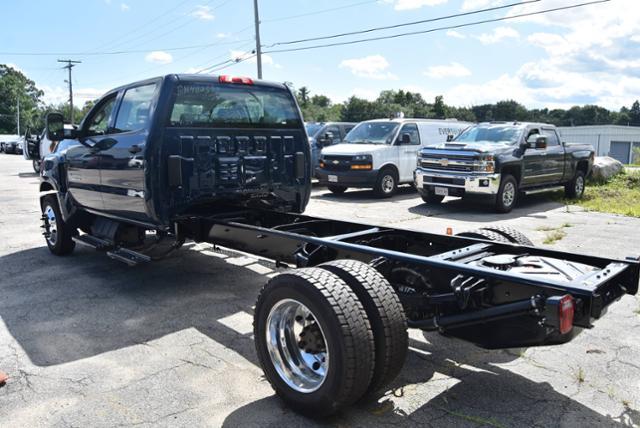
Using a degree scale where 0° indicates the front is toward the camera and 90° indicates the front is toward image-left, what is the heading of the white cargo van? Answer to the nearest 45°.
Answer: approximately 45°

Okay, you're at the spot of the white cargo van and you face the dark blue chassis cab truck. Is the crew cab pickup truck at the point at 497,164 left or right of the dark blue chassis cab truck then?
left

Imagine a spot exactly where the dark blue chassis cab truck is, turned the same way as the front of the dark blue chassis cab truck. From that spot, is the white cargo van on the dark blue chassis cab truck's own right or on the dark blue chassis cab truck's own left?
on the dark blue chassis cab truck's own right

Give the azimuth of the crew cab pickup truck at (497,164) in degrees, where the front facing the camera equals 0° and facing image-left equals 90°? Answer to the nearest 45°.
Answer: approximately 45°

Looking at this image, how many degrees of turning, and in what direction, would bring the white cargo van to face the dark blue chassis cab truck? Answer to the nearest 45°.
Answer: approximately 45° to its left

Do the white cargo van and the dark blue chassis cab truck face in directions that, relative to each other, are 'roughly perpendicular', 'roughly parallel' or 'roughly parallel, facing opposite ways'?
roughly perpendicular

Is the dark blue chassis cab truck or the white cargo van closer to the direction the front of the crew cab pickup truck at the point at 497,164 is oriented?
the dark blue chassis cab truck

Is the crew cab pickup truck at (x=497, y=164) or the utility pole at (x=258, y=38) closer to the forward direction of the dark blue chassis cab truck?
the utility pole

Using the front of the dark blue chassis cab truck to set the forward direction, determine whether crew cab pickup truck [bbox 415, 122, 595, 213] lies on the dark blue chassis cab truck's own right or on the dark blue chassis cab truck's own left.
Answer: on the dark blue chassis cab truck's own right

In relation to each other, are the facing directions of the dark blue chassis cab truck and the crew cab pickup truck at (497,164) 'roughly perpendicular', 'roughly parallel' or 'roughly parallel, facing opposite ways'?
roughly perpendicular

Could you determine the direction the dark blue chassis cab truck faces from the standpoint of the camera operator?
facing away from the viewer and to the left of the viewer

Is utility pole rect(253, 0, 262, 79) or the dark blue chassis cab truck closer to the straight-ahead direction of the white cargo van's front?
the dark blue chassis cab truck

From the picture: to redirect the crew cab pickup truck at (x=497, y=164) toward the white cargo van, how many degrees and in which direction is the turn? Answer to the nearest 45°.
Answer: approximately 90° to its right
